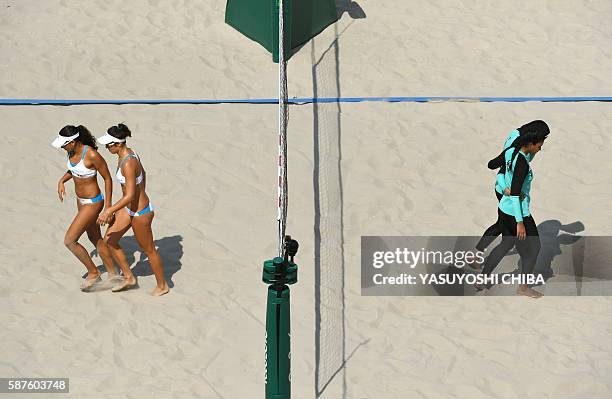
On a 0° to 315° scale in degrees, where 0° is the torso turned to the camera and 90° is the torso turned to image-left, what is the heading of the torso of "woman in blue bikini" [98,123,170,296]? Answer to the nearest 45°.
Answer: approximately 90°

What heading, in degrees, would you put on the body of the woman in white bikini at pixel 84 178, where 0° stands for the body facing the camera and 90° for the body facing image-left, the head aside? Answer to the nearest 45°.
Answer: approximately 45°

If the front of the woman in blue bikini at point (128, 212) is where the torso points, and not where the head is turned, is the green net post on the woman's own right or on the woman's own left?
on the woman's own left

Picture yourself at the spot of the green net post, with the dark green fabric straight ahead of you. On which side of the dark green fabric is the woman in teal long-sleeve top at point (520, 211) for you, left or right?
right

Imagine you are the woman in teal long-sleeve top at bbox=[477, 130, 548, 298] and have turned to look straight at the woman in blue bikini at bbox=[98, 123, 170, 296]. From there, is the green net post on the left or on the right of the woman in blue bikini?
left
